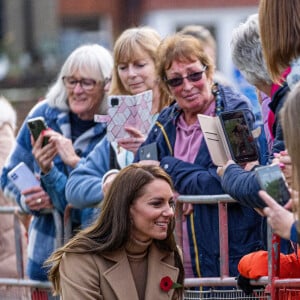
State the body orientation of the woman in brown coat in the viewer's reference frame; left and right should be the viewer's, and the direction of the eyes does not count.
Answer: facing the viewer and to the right of the viewer

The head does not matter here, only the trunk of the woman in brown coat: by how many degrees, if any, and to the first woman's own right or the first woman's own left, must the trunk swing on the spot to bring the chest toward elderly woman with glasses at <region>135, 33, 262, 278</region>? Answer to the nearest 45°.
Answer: approximately 90° to the first woman's own left

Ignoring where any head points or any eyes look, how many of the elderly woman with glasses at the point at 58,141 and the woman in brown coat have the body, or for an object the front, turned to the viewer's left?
0

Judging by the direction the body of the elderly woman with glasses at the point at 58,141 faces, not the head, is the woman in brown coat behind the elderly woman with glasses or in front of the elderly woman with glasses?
in front

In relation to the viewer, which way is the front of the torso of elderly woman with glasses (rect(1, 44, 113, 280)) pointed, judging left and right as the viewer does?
facing the viewer
